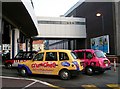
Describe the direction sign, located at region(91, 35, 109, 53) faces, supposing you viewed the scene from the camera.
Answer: facing the viewer and to the left of the viewer

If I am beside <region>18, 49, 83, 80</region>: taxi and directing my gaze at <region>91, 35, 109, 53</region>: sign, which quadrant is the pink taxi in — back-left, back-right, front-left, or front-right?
front-right

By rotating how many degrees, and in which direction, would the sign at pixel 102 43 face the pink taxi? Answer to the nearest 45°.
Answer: approximately 45° to its left

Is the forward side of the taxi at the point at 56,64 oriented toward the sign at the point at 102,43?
no

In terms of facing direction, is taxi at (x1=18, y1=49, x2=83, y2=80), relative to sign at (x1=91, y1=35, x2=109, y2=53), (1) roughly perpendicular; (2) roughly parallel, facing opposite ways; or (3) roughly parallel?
roughly perpendicular

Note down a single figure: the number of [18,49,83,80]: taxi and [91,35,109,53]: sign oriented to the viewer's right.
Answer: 0

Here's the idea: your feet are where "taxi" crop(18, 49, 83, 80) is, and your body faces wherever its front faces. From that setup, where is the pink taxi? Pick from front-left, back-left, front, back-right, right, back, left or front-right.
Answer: right
